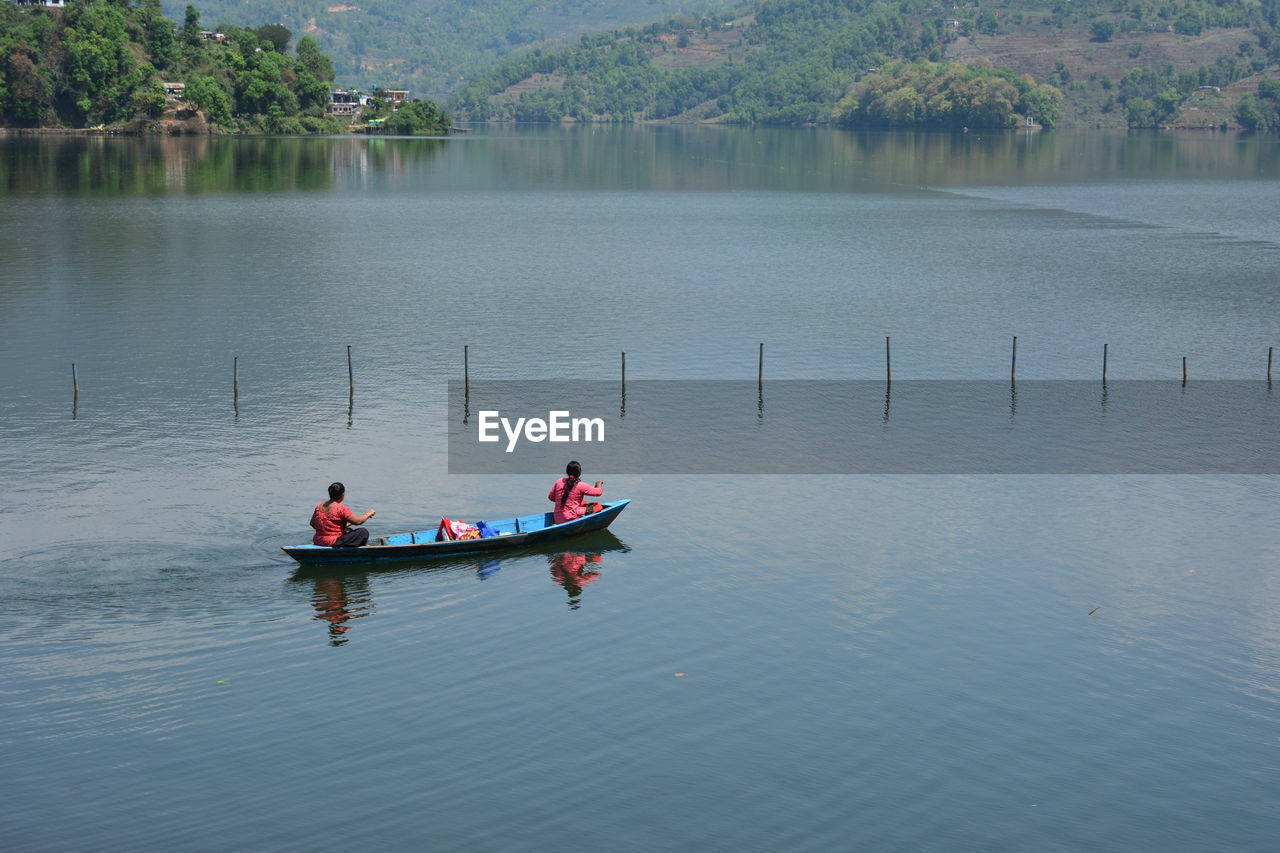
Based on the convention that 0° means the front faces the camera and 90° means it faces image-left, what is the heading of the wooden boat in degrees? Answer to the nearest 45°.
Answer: approximately 270°

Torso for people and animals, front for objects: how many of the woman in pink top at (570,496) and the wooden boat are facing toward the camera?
0

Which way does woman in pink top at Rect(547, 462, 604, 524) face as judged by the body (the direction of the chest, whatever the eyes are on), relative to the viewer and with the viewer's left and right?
facing away from the viewer and to the right of the viewer

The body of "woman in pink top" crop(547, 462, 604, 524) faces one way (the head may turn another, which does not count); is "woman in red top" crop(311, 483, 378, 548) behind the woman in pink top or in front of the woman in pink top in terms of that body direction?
behind
